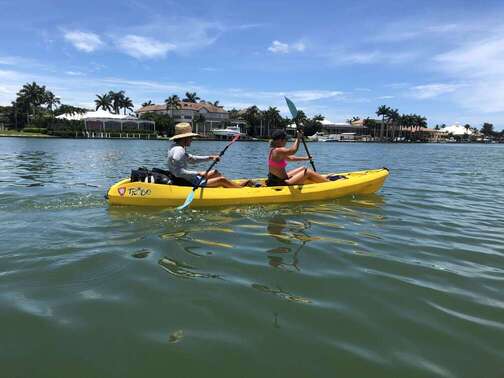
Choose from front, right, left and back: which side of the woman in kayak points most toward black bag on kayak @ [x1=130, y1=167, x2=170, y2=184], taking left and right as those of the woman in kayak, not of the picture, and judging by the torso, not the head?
back

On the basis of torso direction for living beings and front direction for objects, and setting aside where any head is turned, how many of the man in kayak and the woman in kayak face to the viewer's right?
2

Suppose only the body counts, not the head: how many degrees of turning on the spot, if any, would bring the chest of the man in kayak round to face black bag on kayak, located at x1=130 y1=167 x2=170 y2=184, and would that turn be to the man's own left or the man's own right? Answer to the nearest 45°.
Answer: approximately 180°

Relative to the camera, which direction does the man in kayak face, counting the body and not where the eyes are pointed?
to the viewer's right

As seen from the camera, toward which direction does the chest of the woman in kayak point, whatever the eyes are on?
to the viewer's right

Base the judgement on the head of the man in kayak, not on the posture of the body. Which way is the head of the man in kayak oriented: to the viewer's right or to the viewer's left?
to the viewer's right

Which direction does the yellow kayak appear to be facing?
to the viewer's right
